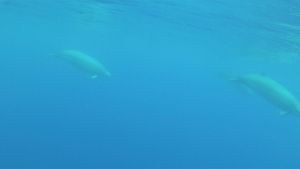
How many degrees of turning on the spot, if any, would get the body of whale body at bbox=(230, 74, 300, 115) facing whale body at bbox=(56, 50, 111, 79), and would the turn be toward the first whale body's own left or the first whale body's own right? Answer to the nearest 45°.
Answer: approximately 180°

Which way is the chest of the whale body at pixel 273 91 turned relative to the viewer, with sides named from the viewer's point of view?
facing to the right of the viewer
